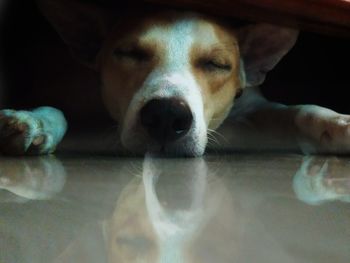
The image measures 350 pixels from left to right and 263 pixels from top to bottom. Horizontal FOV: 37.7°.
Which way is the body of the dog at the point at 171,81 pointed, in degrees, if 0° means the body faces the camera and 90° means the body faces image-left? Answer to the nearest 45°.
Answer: approximately 0°
